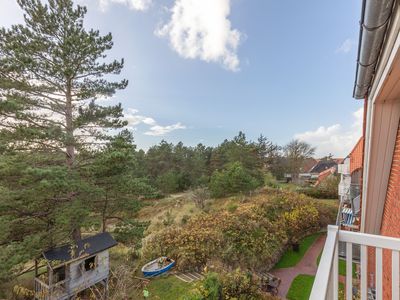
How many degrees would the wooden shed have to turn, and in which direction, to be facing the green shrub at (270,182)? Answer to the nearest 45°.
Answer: approximately 180°

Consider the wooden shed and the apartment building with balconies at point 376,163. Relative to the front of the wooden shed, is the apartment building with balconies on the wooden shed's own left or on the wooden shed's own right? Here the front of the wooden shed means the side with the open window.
on the wooden shed's own left

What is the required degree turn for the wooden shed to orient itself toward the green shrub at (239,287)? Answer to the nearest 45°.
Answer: approximately 90° to its left

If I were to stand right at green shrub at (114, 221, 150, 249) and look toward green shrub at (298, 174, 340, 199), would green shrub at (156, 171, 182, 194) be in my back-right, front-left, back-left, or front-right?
front-left

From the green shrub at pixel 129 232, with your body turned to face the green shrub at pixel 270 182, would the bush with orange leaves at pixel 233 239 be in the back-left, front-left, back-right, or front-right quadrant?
front-right

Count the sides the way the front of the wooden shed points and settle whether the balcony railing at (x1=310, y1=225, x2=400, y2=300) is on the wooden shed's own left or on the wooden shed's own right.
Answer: on the wooden shed's own left

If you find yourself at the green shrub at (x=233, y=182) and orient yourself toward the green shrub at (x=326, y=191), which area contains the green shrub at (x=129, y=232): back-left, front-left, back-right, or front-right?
back-right

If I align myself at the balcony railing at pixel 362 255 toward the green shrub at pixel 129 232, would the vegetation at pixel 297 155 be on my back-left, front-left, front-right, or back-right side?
front-right

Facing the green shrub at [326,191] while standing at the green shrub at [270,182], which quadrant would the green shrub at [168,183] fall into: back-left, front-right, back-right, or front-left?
back-right

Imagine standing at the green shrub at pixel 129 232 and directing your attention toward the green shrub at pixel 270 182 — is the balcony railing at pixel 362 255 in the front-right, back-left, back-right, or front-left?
back-right
